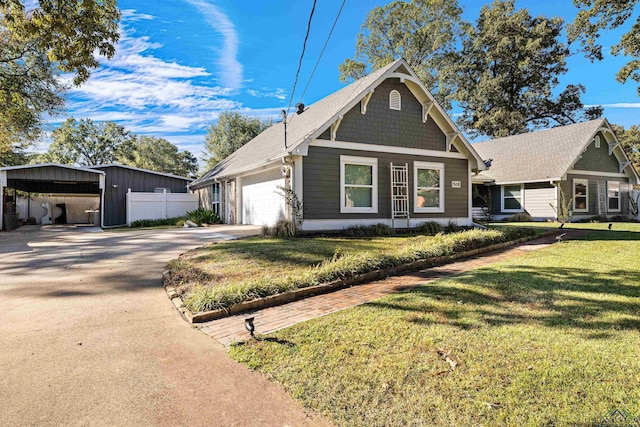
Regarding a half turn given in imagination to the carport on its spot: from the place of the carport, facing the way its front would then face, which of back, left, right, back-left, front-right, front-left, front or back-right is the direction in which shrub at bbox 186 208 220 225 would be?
back-right

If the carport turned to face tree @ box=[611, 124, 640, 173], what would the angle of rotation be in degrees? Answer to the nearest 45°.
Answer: approximately 90° to its left

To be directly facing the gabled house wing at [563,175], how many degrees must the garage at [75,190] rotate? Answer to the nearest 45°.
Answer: approximately 45° to its left

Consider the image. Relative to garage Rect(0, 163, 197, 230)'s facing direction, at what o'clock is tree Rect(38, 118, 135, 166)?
The tree is roughly at 6 o'clock from the garage.

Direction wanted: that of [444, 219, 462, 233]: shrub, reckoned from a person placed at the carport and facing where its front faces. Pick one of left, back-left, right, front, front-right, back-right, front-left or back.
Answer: front-left

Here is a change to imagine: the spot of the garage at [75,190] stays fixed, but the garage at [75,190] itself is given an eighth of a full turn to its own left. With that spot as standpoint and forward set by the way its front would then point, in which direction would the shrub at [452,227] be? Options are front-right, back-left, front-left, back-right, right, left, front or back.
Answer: front

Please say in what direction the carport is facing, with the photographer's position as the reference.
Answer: facing the viewer

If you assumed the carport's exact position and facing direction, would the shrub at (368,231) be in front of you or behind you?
in front

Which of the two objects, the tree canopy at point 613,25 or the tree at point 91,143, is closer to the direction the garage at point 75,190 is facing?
the tree canopy

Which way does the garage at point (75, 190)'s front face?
toward the camera

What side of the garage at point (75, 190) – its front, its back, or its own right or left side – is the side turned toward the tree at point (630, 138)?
left

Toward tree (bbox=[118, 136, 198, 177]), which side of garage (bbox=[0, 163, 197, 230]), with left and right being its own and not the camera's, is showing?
back

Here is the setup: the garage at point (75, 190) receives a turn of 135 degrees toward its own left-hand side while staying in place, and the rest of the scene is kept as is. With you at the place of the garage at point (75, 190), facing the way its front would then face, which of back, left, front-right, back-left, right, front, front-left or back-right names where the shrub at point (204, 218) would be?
right
